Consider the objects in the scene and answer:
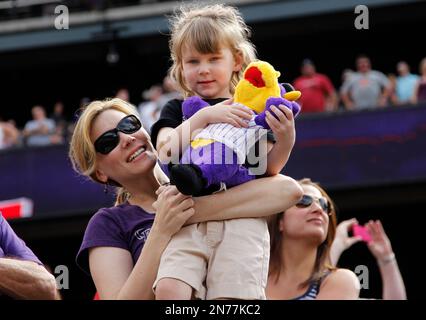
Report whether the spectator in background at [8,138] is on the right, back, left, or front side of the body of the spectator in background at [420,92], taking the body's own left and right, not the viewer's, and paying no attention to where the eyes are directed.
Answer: right

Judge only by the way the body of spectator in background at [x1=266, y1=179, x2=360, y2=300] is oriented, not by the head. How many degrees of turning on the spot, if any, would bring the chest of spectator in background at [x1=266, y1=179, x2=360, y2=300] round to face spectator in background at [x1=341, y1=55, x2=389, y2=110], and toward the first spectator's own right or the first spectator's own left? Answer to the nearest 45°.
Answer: approximately 135° to the first spectator's own left

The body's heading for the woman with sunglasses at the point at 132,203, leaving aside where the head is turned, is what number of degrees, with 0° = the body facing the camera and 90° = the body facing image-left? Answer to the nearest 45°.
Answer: approximately 315°

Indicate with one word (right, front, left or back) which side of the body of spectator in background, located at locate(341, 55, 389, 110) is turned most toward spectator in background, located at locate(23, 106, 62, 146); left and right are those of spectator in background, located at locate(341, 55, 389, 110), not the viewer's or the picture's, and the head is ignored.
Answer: right

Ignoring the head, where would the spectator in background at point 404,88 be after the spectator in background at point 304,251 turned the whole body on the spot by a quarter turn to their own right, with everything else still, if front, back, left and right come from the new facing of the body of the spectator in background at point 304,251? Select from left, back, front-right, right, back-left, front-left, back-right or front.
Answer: back-right

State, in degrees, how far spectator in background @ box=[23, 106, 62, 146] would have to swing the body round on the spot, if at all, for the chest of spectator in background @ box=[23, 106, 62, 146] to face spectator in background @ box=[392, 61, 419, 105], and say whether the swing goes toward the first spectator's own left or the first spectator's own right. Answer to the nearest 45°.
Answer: approximately 90° to the first spectator's own left

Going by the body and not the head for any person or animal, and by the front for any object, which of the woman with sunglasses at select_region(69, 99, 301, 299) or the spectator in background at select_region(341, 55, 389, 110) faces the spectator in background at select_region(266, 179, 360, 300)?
the spectator in background at select_region(341, 55, 389, 110)

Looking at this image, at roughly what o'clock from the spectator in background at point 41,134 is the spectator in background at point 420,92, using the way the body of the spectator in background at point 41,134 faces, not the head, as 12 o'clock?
the spectator in background at point 420,92 is roughly at 10 o'clock from the spectator in background at point 41,134.

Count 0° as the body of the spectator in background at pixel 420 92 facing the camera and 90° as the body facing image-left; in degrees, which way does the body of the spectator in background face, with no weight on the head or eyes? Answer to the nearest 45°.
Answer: approximately 0°
